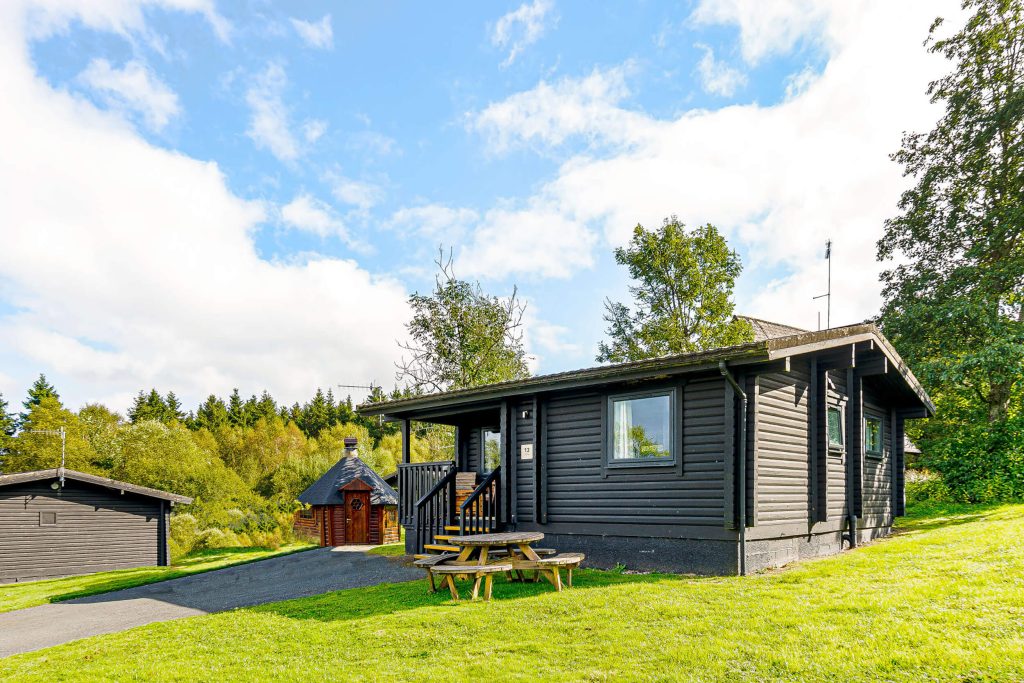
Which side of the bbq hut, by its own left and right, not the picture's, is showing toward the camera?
front

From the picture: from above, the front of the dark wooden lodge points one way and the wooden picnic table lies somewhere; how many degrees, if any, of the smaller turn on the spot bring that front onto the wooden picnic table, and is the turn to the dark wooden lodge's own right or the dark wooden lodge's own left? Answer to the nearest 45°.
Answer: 0° — it already faces it

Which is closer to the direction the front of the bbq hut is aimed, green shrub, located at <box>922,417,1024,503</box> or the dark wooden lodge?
the dark wooden lodge

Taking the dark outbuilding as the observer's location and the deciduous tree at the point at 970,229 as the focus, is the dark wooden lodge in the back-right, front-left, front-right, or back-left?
front-right

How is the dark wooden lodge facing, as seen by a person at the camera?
facing the viewer and to the left of the viewer

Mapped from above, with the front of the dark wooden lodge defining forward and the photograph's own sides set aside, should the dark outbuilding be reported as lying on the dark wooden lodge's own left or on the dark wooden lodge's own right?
on the dark wooden lodge's own right

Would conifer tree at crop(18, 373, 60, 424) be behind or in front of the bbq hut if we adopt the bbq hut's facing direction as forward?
behind

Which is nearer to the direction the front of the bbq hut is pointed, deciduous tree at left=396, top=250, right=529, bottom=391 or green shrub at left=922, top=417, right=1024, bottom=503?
the green shrub

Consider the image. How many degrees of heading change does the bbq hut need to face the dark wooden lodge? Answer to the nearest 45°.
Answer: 0° — it already faces it

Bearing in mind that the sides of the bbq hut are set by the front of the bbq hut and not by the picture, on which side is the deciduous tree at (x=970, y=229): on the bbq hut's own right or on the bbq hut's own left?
on the bbq hut's own left

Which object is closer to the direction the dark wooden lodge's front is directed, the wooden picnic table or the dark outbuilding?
the wooden picnic table

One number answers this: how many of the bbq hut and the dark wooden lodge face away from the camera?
0

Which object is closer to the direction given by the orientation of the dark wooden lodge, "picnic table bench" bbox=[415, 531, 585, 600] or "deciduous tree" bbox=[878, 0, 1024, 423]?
the picnic table bench
